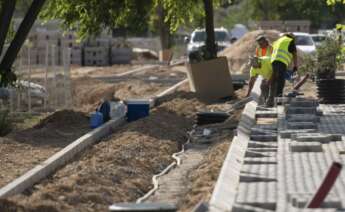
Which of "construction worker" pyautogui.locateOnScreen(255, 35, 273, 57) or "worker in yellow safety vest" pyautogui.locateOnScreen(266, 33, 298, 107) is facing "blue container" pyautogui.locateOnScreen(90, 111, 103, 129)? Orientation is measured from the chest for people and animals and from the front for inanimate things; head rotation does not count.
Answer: the construction worker

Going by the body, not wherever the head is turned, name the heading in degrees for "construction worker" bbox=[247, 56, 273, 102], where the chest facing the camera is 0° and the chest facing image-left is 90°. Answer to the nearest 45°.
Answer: approximately 45°

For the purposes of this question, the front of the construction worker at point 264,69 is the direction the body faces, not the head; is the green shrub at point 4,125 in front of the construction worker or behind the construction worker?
in front

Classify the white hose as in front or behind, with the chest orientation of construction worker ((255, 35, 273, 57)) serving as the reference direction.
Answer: in front

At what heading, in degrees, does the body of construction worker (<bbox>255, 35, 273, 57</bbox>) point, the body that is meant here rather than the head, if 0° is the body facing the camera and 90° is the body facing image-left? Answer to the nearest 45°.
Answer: approximately 45°

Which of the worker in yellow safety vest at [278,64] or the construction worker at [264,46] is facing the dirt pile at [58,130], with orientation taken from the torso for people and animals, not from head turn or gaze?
the construction worker
